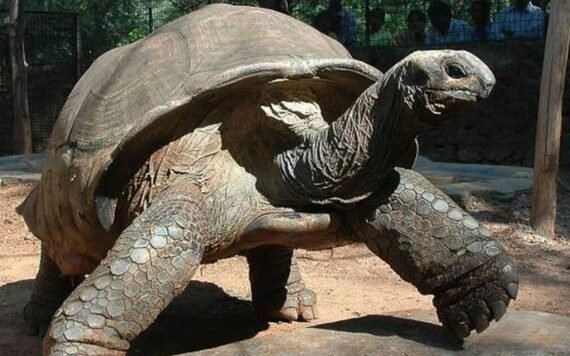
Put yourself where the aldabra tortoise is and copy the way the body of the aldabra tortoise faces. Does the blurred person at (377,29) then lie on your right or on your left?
on your left

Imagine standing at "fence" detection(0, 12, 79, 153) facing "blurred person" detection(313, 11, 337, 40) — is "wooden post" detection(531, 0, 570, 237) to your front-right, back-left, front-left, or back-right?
front-right

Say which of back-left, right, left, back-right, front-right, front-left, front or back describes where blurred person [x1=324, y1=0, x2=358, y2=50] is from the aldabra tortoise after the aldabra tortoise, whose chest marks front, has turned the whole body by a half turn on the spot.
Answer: front-right

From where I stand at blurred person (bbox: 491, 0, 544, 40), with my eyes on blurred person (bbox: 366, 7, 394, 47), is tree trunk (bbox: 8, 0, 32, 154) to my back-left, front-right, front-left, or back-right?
front-left

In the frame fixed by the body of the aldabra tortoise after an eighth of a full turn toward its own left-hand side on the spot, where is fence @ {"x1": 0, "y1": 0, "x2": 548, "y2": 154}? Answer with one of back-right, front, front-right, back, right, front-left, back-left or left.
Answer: left

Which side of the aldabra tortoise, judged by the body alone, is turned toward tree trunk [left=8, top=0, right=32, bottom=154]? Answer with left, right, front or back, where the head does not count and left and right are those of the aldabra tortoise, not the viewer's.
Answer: back

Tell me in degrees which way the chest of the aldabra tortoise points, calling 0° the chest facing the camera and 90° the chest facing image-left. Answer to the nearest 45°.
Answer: approximately 315°

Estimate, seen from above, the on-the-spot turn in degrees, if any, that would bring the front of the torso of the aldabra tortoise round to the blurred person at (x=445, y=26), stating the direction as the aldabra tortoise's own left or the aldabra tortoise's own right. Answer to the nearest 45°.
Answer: approximately 135° to the aldabra tortoise's own left

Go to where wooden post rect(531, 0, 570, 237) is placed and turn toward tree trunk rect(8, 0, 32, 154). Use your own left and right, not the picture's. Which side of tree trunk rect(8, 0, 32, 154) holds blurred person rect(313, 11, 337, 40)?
right

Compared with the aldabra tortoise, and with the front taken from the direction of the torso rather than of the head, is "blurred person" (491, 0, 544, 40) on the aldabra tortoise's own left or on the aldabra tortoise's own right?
on the aldabra tortoise's own left

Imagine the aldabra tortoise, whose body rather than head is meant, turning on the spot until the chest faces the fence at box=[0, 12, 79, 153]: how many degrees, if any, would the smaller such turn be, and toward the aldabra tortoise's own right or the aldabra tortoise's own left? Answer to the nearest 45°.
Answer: approximately 135° to the aldabra tortoise's own left

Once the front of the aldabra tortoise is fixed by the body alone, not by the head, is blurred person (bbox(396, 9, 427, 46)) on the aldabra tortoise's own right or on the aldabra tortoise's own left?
on the aldabra tortoise's own left

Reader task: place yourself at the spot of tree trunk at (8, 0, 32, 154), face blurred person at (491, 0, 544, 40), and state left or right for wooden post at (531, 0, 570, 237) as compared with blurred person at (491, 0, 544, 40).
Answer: right
